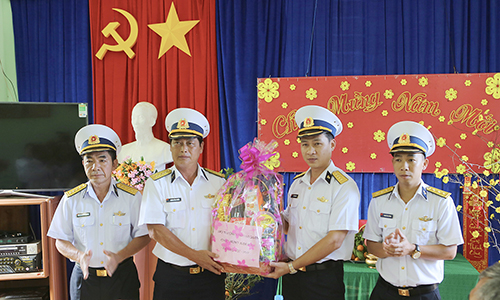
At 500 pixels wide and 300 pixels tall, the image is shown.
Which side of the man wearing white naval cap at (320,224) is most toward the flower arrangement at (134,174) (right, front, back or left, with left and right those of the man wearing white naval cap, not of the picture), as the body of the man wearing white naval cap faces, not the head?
right

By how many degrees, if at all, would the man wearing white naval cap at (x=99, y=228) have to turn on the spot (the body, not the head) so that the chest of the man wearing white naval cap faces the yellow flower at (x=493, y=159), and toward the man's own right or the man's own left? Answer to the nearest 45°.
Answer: approximately 90° to the man's own left

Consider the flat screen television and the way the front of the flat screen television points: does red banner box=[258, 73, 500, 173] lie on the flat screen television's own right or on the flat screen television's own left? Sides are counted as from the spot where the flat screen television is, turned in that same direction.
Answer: on the flat screen television's own left

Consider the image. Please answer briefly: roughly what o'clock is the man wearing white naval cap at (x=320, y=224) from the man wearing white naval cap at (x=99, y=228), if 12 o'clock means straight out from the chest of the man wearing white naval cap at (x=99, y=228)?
the man wearing white naval cap at (x=320, y=224) is roughly at 10 o'clock from the man wearing white naval cap at (x=99, y=228).

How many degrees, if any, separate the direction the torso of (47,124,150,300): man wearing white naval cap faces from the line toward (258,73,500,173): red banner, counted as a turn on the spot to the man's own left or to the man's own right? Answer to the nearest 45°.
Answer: approximately 90° to the man's own left

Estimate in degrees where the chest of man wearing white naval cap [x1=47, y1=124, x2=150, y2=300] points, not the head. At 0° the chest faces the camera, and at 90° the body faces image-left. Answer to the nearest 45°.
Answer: approximately 0°

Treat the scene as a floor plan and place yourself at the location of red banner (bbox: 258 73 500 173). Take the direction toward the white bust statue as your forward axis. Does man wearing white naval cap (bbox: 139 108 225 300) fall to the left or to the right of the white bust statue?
left

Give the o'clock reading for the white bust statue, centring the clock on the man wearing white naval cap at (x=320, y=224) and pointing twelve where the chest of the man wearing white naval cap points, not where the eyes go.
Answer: The white bust statue is roughly at 3 o'clock from the man wearing white naval cap.
